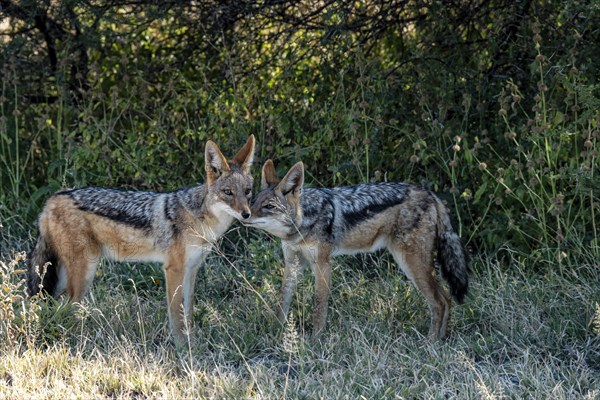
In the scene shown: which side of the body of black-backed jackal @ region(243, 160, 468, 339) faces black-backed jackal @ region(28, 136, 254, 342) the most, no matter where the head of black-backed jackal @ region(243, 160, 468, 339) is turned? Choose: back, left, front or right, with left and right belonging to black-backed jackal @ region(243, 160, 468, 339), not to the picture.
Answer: front

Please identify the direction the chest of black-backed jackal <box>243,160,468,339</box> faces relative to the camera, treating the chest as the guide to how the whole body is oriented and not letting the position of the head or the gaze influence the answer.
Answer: to the viewer's left
